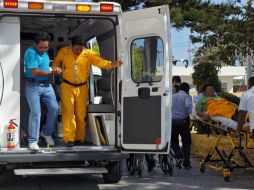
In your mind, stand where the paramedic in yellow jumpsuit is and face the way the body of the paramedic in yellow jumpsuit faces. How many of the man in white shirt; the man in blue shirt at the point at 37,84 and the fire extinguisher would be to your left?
1

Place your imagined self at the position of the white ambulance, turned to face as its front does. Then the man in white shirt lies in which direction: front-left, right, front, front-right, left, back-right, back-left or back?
right

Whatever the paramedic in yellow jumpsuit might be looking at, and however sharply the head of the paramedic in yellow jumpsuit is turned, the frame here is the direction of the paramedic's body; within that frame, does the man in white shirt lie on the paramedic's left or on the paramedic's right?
on the paramedic's left

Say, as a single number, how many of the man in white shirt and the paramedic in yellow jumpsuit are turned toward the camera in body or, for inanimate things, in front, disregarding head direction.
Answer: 1

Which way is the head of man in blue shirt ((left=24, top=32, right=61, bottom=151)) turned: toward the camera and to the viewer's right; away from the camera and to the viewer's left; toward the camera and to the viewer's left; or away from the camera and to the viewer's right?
toward the camera and to the viewer's right

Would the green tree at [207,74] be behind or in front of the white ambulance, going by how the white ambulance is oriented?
in front

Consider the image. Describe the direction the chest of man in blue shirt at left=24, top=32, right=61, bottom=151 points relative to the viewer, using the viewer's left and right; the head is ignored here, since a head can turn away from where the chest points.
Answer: facing the viewer and to the right of the viewer

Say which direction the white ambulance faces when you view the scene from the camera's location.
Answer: facing away from the viewer

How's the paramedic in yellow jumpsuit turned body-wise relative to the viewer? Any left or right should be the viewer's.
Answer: facing the viewer
